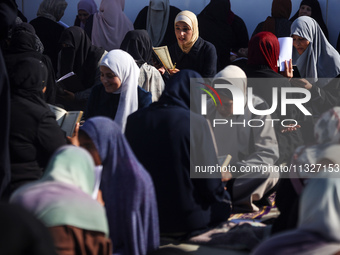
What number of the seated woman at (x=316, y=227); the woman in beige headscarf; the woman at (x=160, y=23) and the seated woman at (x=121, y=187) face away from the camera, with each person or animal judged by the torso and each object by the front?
2

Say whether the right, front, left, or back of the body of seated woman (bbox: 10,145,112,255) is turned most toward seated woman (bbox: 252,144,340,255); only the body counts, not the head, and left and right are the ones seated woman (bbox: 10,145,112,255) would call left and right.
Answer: right

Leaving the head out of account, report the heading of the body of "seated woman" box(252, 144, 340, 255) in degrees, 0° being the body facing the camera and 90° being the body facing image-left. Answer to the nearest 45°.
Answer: approximately 180°

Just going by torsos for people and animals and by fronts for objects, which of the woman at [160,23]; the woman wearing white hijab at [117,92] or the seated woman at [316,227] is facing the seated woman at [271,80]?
the seated woman at [316,227]

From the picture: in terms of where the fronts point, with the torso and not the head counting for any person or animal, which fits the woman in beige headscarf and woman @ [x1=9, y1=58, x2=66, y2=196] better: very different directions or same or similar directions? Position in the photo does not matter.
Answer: very different directions

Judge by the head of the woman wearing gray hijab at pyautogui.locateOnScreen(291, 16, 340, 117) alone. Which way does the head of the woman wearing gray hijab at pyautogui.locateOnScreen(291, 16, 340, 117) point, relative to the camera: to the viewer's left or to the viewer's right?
to the viewer's left
